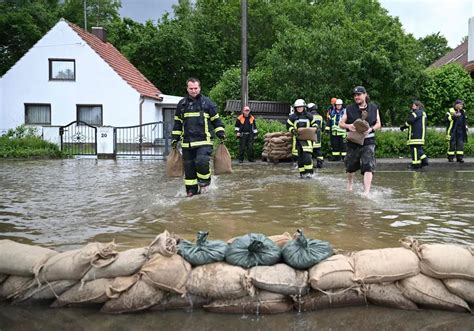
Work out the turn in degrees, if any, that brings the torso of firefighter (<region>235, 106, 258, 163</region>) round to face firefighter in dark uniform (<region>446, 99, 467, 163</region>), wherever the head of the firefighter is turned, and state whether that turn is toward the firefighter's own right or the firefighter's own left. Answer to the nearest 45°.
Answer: approximately 90° to the firefighter's own left

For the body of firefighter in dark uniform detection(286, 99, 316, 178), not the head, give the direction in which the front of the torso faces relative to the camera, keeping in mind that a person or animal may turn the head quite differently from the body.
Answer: toward the camera

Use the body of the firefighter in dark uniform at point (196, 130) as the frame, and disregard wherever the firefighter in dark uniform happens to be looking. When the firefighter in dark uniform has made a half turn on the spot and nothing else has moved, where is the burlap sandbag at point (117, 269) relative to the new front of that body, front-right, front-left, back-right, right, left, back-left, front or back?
back

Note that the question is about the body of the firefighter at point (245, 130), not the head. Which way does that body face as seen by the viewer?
toward the camera

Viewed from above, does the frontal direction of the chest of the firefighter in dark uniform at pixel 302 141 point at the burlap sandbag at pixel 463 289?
yes

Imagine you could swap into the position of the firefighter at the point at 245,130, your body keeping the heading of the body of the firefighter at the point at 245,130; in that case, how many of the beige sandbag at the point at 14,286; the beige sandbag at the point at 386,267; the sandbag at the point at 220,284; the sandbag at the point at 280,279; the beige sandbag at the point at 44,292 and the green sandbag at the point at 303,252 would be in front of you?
6

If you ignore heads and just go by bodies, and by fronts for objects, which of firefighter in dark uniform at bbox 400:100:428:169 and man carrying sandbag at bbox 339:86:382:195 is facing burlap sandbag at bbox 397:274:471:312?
the man carrying sandbag

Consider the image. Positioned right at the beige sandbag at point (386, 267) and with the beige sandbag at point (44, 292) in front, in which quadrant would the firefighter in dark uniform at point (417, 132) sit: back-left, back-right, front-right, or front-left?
back-right

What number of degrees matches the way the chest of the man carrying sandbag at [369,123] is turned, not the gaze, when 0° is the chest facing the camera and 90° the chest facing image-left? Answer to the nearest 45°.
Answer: approximately 0°

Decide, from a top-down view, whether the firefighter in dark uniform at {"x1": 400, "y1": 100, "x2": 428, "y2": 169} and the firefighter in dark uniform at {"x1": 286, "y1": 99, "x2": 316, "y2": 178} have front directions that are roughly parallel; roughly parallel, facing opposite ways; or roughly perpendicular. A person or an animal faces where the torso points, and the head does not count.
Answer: roughly perpendicular

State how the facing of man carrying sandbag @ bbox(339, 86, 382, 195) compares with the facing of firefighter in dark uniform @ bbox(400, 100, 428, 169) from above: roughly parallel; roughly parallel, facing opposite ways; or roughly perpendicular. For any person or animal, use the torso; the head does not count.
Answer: roughly perpendicular

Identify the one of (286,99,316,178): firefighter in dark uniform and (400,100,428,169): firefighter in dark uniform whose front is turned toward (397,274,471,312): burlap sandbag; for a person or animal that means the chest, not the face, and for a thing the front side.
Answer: (286,99,316,178): firefighter in dark uniform

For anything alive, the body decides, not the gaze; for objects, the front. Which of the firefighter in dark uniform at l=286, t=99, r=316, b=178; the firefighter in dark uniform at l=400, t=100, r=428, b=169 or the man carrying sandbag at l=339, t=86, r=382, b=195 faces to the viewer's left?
the firefighter in dark uniform at l=400, t=100, r=428, b=169

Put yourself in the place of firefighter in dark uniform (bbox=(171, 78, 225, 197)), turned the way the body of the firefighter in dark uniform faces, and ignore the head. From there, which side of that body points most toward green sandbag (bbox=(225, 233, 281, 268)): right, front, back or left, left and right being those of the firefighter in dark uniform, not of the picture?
front
